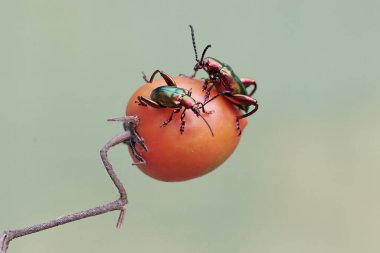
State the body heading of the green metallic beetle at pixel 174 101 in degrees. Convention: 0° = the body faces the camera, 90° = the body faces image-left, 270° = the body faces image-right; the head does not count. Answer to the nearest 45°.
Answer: approximately 315°
